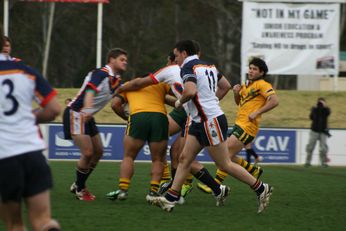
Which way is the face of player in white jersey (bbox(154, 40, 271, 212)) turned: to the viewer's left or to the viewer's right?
to the viewer's left

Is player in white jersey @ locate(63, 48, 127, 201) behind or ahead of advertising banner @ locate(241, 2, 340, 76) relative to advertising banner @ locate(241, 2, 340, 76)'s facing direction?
ahead

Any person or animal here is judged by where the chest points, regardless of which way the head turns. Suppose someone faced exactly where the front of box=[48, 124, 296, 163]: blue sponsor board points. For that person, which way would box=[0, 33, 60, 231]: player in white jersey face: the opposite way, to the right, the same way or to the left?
the opposite way

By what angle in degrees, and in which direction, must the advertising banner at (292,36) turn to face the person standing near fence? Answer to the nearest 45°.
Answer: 0° — it already faces them

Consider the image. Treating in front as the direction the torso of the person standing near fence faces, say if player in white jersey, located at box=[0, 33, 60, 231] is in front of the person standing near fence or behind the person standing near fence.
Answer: in front

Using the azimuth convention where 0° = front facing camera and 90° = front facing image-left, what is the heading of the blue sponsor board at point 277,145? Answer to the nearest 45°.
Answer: approximately 0°

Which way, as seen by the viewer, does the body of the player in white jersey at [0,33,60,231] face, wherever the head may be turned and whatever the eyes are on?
away from the camera

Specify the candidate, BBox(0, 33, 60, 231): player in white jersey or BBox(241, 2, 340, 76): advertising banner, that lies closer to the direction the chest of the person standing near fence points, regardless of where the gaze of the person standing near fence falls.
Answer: the player in white jersey

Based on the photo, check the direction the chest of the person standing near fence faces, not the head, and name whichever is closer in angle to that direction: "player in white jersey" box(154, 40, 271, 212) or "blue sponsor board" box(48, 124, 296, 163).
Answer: the player in white jersey

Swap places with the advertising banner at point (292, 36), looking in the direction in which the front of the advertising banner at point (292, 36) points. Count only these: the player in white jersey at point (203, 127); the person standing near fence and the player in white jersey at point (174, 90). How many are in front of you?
3

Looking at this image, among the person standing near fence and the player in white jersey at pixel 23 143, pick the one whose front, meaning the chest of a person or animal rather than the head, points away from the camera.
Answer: the player in white jersey

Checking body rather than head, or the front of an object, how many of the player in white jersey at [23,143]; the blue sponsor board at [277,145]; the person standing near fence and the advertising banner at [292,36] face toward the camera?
3

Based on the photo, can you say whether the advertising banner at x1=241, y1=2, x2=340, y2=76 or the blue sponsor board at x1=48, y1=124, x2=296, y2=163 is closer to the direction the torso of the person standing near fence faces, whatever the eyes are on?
the blue sponsor board

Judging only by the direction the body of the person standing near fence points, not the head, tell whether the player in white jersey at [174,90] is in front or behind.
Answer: in front
